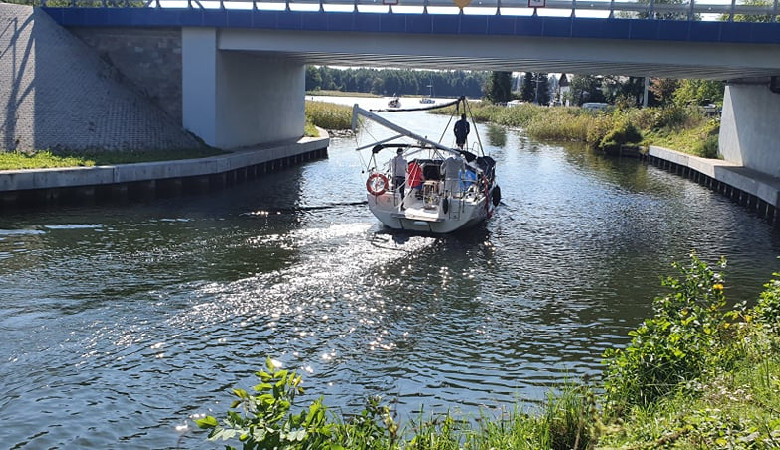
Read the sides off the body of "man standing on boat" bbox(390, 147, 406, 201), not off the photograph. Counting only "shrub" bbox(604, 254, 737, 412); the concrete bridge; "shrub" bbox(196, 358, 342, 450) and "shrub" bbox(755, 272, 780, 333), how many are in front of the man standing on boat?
1

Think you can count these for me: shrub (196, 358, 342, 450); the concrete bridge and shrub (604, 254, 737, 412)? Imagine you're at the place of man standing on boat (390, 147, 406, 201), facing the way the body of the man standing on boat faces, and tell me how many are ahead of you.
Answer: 1

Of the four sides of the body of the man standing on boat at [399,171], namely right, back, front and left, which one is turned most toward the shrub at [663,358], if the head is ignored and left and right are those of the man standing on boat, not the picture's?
back

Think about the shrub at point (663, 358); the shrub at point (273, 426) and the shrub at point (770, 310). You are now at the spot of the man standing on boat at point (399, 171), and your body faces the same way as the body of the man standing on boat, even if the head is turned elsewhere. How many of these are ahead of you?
0

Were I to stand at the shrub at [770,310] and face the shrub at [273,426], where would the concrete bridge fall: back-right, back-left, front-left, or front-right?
back-right

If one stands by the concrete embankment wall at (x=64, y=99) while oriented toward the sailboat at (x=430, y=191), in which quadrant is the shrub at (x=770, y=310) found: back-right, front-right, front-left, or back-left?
front-right

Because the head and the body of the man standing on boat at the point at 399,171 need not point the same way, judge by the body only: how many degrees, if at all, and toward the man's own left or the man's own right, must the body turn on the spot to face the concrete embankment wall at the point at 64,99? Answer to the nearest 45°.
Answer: approximately 45° to the man's own left

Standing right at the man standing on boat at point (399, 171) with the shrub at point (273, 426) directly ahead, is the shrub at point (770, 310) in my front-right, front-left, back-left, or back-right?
front-left

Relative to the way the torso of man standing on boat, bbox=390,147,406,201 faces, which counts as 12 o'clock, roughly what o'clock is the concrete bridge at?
The concrete bridge is roughly at 12 o'clock from the man standing on boat.

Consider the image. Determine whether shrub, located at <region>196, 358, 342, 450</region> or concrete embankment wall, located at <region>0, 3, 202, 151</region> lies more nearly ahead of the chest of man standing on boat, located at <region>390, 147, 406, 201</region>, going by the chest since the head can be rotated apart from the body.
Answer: the concrete embankment wall

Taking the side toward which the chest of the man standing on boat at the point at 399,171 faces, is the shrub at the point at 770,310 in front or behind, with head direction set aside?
behind

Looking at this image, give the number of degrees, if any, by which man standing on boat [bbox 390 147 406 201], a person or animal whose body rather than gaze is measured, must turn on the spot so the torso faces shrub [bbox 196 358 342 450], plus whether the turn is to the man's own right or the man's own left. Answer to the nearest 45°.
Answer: approximately 180°

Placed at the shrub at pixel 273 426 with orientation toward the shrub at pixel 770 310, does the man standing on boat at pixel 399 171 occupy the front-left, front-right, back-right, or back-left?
front-left

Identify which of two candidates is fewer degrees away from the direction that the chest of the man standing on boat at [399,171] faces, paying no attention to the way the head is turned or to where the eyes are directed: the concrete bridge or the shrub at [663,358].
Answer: the concrete bridge

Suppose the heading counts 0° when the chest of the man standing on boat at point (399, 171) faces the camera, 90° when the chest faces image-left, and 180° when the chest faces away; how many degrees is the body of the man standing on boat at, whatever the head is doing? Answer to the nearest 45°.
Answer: approximately 180°
